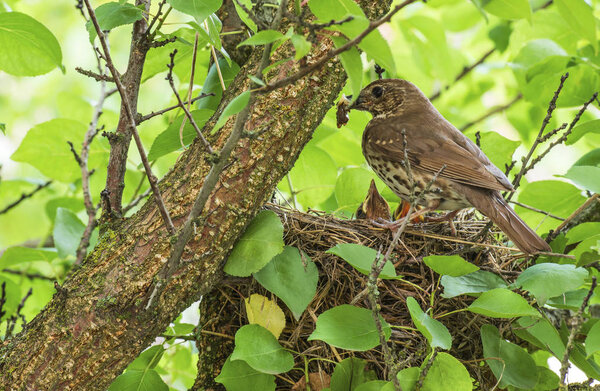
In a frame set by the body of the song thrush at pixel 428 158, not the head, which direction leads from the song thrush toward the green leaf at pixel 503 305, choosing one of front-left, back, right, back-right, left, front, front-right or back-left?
left

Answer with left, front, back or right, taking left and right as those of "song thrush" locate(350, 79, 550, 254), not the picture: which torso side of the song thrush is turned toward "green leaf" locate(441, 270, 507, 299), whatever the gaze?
left

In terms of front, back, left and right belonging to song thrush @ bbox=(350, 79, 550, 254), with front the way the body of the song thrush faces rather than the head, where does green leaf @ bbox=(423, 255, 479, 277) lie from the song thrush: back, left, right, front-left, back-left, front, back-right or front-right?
left

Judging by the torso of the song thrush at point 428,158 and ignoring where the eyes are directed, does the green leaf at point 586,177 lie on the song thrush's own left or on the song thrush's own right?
on the song thrush's own right

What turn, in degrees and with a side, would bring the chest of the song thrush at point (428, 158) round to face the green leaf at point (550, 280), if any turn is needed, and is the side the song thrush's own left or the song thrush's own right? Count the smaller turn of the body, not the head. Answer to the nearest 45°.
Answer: approximately 90° to the song thrush's own left

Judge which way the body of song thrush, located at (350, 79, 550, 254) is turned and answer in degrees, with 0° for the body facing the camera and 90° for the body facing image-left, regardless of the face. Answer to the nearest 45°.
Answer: approximately 90°

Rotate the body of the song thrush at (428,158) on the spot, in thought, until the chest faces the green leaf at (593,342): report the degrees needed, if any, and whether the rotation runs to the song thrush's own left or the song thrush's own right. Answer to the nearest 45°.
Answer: approximately 90° to the song thrush's own left
